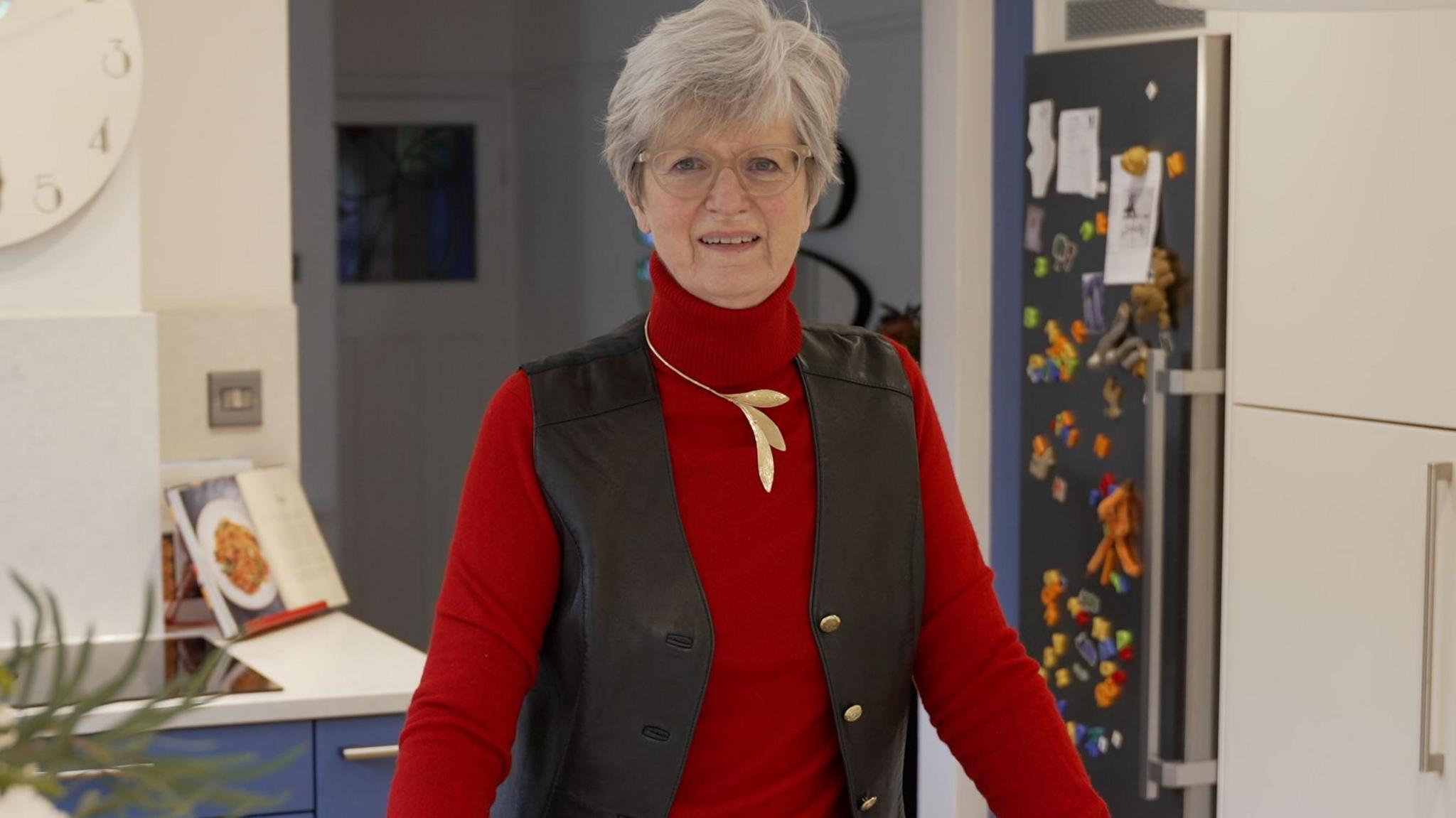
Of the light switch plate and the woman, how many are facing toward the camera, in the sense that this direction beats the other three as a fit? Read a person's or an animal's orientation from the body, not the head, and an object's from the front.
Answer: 2

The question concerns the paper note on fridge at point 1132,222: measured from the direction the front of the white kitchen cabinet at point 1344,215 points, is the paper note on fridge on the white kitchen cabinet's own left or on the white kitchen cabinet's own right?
on the white kitchen cabinet's own right

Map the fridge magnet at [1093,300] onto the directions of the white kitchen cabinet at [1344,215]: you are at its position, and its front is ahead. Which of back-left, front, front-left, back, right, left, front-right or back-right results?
right

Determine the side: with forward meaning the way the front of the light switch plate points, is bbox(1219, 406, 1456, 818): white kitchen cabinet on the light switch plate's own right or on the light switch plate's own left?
on the light switch plate's own left

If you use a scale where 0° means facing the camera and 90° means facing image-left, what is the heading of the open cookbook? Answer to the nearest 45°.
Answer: approximately 315°

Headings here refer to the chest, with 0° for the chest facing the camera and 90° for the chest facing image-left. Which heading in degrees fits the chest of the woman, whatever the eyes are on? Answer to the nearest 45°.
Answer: approximately 0°

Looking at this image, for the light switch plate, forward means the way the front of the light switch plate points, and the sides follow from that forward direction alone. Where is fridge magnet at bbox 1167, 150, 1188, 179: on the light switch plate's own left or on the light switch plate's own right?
on the light switch plate's own left
